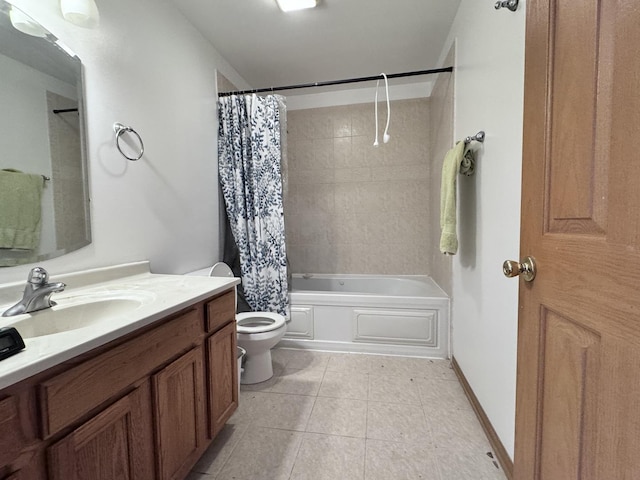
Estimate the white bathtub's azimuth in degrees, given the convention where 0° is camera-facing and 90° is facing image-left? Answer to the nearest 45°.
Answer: approximately 0°

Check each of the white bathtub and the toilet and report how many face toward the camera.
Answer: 1

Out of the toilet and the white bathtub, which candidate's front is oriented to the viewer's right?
the toilet

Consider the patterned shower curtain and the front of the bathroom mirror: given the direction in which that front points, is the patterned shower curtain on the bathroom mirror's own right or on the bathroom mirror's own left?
on the bathroom mirror's own left

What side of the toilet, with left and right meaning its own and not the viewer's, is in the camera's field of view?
right

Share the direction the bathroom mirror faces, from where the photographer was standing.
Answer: facing the viewer and to the right of the viewer

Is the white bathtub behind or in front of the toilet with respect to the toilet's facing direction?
in front

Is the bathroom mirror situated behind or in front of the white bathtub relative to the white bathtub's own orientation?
in front

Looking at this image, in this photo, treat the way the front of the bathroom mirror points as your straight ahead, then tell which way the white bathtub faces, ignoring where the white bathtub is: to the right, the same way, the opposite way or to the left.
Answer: to the right
